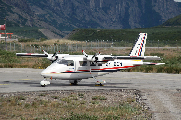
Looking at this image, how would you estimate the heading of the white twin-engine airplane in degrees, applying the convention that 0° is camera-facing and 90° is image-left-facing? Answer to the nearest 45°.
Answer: approximately 45°
